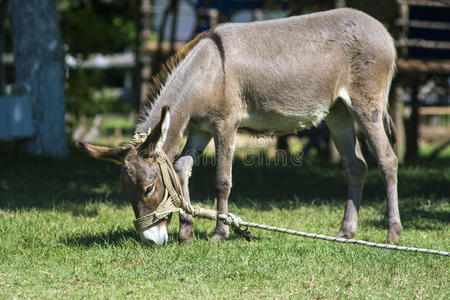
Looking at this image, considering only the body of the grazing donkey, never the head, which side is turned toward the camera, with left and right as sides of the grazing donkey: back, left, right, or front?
left
